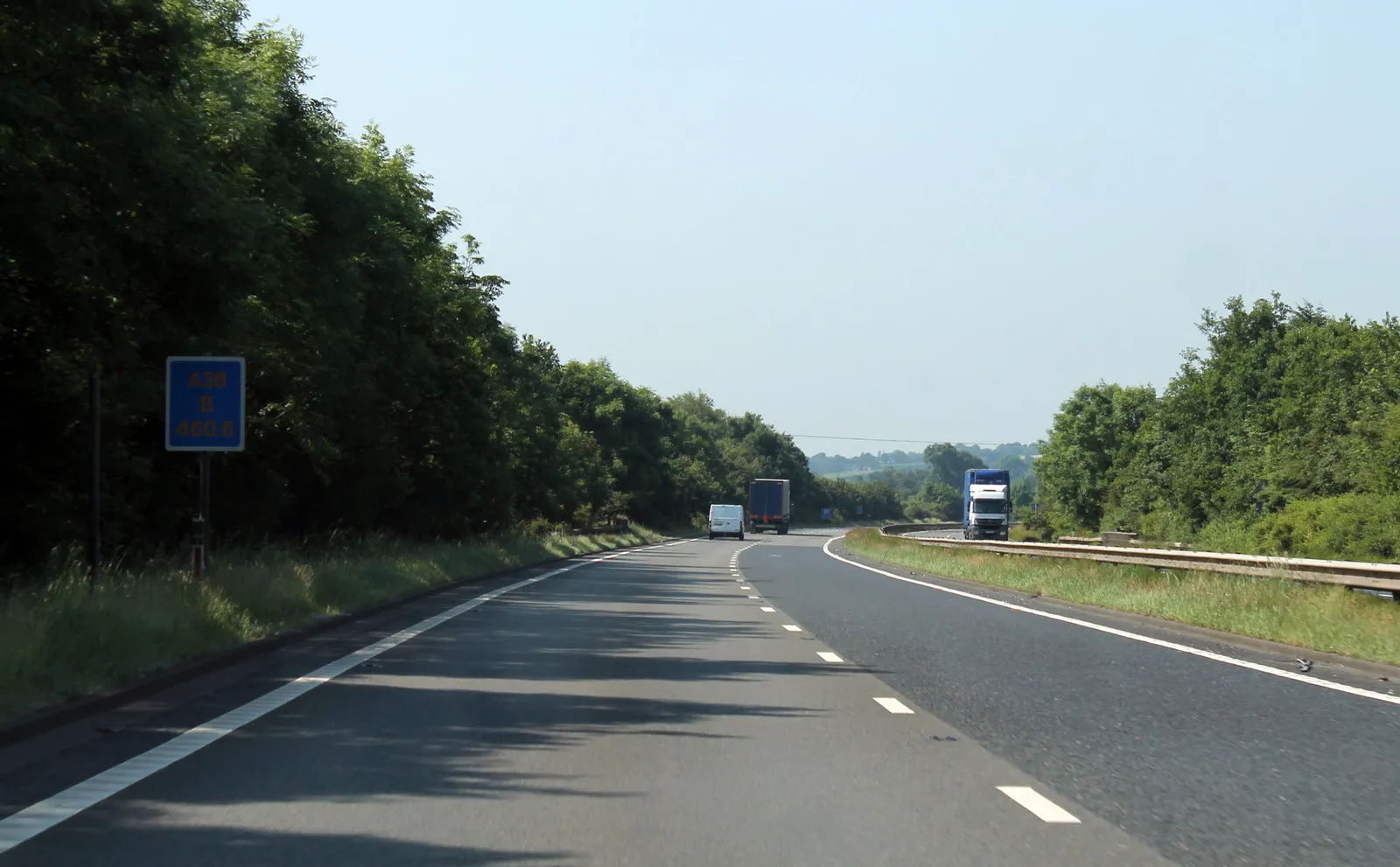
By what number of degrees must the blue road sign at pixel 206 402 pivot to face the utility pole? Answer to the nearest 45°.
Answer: approximately 45° to its right

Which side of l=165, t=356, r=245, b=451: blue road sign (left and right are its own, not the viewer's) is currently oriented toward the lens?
front
